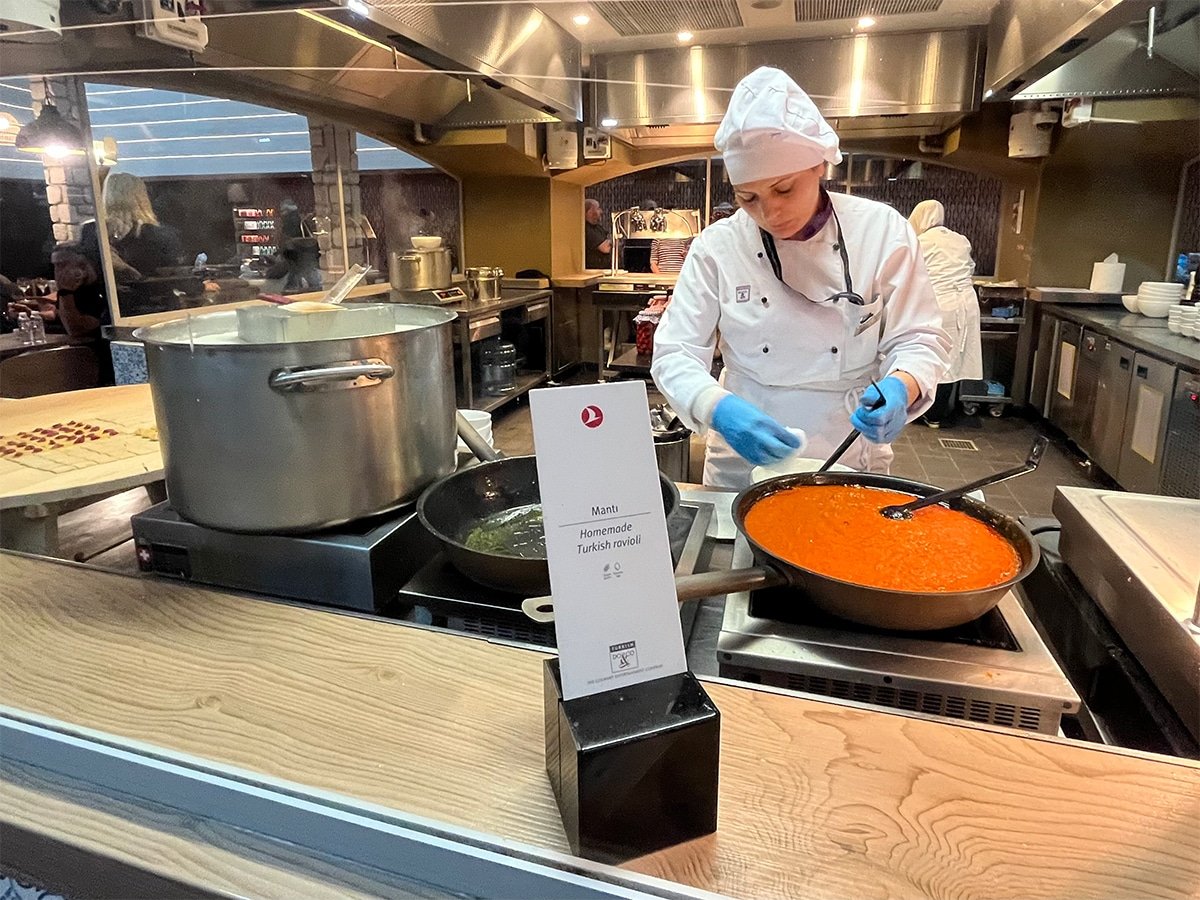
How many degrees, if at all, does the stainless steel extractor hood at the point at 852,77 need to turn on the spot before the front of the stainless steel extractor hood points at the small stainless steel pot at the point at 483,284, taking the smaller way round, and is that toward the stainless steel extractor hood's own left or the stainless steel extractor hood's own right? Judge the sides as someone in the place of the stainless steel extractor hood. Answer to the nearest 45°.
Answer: approximately 90° to the stainless steel extractor hood's own right

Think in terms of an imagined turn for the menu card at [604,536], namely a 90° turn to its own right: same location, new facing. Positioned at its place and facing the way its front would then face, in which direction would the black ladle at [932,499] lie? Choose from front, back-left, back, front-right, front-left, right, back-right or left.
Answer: back-right

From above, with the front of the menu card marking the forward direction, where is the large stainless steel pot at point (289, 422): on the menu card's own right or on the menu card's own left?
on the menu card's own right

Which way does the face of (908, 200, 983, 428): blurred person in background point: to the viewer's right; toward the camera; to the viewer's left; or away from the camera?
away from the camera

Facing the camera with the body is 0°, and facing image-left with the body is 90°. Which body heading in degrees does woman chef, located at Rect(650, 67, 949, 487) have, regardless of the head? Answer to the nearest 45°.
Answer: approximately 0°

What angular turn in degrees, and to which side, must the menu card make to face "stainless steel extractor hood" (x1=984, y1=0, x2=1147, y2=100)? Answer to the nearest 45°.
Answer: approximately 135° to its left

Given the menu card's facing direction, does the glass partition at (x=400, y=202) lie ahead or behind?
behind

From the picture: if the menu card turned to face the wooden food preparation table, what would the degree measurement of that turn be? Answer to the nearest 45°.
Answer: approximately 135° to its right

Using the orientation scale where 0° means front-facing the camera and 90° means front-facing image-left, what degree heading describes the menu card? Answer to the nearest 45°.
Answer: approximately 0°

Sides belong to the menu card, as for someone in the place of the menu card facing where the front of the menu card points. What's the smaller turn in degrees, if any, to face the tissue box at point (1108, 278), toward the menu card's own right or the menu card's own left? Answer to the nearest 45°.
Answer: approximately 135° to the menu card's own left
